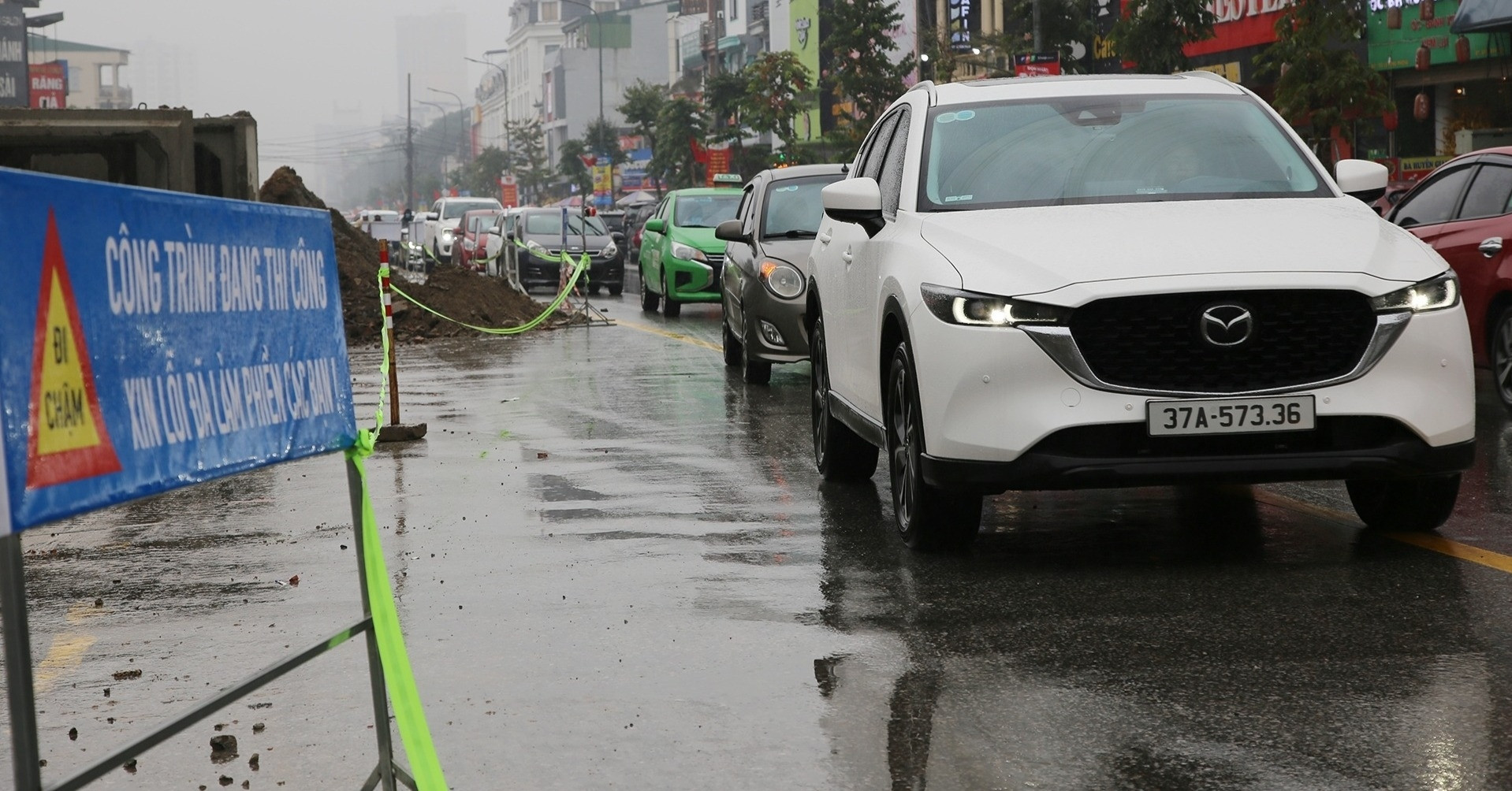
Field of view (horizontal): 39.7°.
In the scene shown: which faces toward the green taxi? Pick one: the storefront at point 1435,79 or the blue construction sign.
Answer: the storefront

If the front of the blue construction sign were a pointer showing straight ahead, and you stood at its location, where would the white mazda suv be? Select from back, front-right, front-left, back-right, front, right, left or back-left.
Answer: left

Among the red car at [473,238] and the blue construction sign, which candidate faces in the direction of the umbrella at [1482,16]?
the red car

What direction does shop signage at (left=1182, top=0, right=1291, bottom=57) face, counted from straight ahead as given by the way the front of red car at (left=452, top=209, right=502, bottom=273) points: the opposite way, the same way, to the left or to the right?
to the right

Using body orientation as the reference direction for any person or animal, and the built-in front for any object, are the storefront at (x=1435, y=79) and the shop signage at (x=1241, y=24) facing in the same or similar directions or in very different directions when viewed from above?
same or similar directions

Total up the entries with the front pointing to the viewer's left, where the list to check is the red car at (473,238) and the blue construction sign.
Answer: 0

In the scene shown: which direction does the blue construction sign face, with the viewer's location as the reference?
facing the viewer and to the right of the viewer

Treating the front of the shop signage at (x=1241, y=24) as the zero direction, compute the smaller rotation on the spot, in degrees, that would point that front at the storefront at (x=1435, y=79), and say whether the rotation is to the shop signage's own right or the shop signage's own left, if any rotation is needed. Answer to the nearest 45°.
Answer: approximately 90° to the shop signage's own left

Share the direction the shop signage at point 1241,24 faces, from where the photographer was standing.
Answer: facing the viewer and to the left of the viewer

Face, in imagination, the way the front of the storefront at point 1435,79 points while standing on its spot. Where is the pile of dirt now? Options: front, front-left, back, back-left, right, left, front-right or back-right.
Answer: front

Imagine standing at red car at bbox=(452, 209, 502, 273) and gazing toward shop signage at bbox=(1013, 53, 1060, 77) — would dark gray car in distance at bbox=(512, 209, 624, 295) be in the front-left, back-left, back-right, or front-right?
front-right

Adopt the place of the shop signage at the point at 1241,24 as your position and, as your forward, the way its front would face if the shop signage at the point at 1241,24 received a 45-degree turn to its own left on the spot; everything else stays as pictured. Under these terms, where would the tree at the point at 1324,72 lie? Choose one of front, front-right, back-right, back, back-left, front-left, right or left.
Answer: front

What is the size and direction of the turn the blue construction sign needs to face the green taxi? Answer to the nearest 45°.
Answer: approximately 135° to its left

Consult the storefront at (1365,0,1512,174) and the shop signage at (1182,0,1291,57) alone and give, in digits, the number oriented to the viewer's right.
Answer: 0

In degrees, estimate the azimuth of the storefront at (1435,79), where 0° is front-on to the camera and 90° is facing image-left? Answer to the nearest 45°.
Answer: approximately 45°

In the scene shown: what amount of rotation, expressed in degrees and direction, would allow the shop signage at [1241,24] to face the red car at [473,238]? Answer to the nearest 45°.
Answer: approximately 45° to its right

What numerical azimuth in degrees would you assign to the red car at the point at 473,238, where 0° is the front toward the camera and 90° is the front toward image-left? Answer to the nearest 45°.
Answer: approximately 315°
